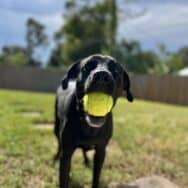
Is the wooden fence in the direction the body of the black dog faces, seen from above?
no

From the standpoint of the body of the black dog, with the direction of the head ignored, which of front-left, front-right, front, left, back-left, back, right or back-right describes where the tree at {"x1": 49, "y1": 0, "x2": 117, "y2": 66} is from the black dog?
back

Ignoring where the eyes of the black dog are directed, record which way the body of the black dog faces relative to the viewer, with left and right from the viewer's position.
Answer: facing the viewer
